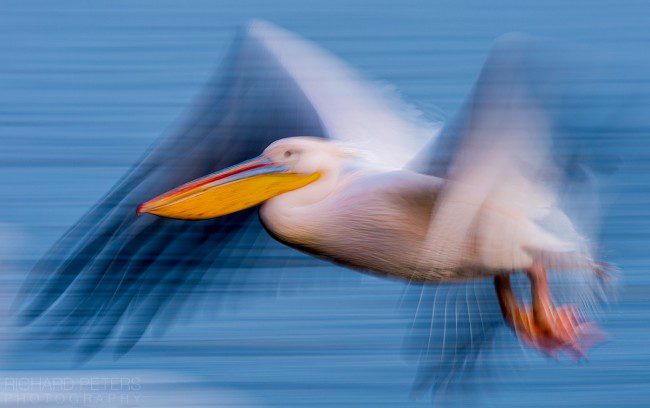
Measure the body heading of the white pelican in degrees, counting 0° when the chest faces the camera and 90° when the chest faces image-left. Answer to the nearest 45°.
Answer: approximately 90°
